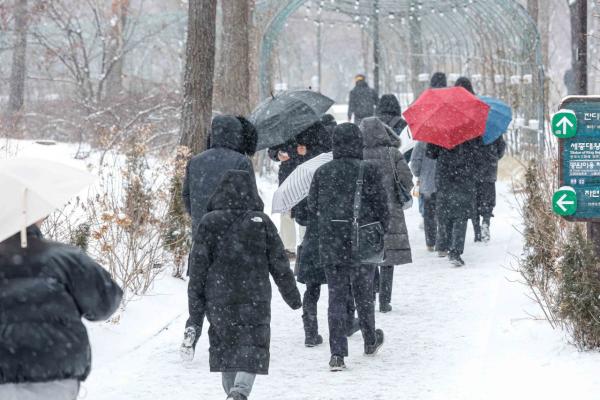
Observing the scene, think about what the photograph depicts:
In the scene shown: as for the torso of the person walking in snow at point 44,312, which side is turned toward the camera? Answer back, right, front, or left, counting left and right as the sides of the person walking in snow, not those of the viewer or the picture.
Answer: back

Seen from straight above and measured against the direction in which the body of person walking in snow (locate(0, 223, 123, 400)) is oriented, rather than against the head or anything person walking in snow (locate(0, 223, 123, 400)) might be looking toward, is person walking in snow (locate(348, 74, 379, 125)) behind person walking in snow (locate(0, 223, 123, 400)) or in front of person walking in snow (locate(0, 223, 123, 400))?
in front

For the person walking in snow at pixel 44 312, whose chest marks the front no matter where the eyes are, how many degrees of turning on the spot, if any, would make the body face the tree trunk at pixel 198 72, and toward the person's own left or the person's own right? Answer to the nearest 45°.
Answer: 0° — they already face it

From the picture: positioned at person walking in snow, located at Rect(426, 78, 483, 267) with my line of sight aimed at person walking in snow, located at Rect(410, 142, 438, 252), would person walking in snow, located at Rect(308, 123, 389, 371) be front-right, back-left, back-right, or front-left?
back-left

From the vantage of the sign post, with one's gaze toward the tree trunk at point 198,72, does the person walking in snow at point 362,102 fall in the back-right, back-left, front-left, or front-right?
front-right

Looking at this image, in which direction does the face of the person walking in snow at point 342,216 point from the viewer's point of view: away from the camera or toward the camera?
away from the camera

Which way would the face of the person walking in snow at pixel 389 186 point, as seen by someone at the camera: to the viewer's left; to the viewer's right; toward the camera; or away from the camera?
away from the camera

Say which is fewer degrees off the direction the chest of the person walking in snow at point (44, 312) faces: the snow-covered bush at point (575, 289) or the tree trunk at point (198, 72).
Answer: the tree trunk

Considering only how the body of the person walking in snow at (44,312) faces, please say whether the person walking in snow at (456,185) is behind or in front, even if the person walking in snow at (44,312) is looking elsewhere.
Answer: in front

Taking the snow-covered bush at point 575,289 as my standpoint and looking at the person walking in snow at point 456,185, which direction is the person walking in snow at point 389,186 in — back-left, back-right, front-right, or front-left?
front-left
